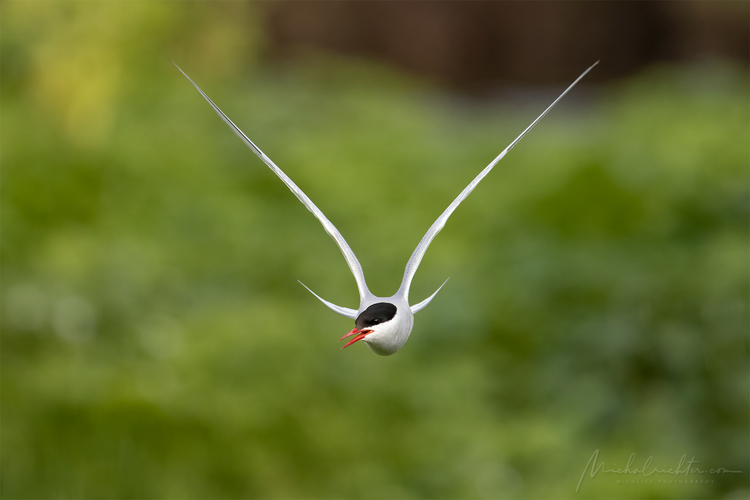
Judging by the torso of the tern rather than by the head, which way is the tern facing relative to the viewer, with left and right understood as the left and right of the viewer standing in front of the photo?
facing the viewer
